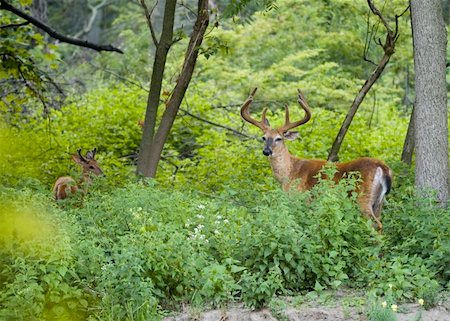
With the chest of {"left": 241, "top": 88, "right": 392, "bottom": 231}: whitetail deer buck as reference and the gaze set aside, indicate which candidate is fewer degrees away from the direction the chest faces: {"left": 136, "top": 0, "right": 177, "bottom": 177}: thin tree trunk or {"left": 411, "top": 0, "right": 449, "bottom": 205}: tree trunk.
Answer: the thin tree trunk

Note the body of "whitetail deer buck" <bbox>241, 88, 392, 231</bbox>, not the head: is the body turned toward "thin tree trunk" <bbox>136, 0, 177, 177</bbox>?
yes

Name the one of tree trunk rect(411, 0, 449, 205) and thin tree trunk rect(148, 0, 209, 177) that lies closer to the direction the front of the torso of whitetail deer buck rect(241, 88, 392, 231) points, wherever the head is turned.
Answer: the thin tree trunk

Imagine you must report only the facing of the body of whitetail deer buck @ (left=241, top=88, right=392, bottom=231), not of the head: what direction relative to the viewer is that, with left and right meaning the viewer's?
facing to the left of the viewer

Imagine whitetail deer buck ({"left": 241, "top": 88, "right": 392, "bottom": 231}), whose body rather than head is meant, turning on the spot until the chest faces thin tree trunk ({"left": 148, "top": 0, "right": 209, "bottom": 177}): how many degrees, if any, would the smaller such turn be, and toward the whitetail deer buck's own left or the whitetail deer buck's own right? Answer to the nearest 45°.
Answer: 0° — it already faces it
